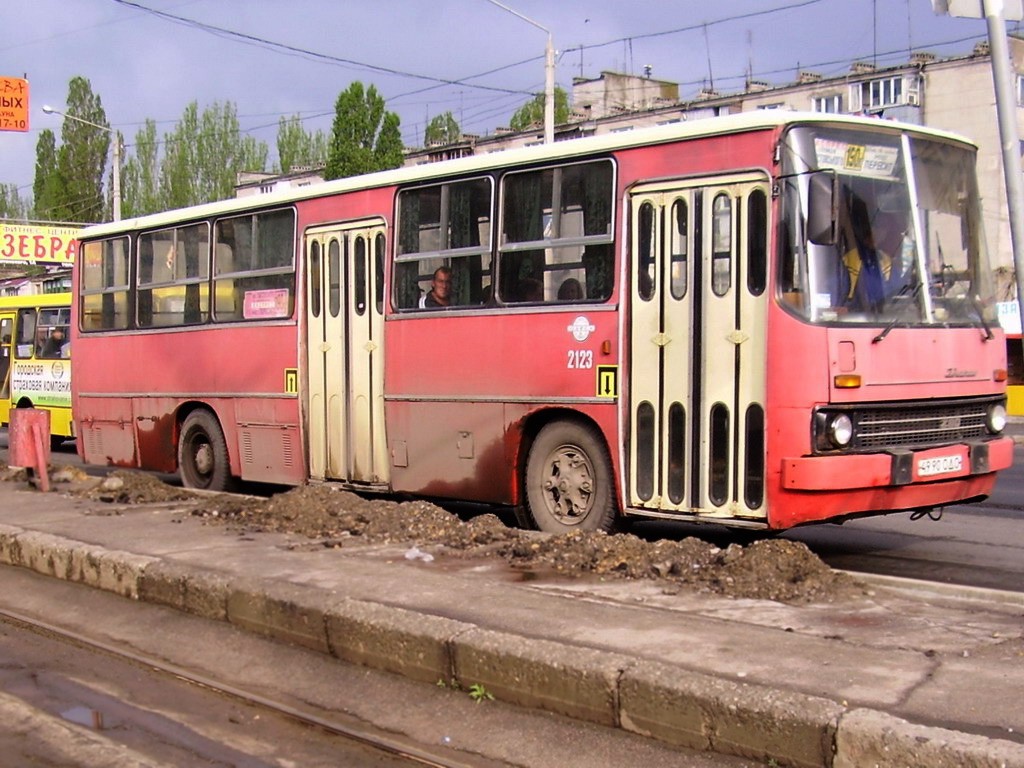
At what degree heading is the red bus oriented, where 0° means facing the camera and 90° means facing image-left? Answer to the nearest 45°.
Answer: approximately 315°

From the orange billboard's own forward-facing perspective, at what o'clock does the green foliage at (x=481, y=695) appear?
The green foliage is roughly at 12 o'clock from the orange billboard.

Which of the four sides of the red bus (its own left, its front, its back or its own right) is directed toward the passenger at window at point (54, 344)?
back

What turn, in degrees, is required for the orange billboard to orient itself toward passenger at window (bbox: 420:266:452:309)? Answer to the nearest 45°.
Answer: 0° — it already faces them

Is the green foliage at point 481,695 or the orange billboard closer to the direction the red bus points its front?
the green foliage

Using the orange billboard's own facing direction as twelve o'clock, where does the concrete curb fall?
The concrete curb is roughly at 12 o'clock from the orange billboard.
